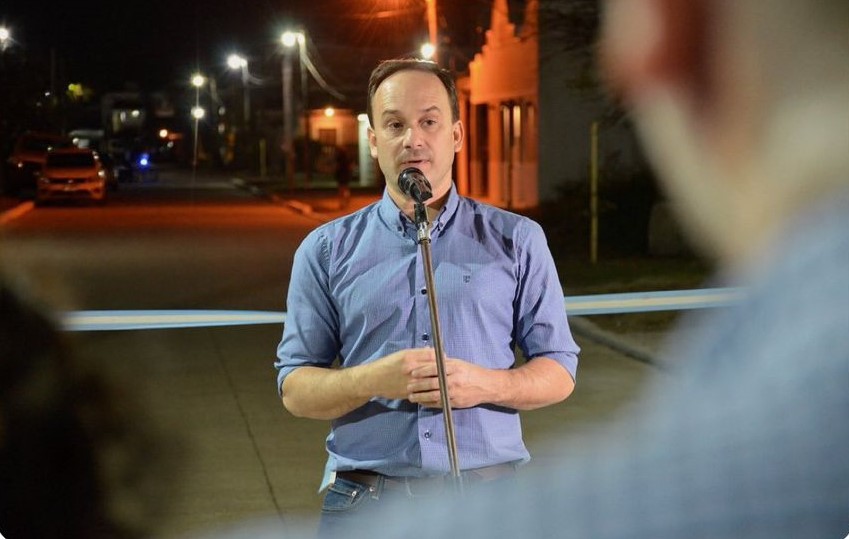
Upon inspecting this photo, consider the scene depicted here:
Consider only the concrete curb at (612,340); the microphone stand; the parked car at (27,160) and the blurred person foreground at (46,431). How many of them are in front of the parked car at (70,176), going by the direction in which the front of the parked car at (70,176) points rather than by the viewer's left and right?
3

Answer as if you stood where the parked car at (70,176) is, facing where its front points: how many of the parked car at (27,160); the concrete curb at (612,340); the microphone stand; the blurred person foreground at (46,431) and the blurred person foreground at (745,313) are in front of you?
4

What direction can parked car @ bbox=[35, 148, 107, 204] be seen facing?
toward the camera

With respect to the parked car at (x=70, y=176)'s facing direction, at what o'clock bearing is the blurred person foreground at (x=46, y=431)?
The blurred person foreground is roughly at 12 o'clock from the parked car.

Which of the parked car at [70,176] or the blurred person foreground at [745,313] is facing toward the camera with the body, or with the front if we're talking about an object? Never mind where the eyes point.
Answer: the parked car

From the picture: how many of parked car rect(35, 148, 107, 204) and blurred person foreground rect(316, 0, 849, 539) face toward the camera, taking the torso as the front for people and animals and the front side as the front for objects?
1

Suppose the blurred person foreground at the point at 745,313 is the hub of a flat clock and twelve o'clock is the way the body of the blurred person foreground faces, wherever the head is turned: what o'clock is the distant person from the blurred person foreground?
The distant person is roughly at 1 o'clock from the blurred person foreground.

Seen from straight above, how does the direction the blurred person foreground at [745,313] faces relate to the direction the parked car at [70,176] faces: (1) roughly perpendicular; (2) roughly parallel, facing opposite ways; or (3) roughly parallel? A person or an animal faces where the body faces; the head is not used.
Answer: roughly parallel, facing opposite ways

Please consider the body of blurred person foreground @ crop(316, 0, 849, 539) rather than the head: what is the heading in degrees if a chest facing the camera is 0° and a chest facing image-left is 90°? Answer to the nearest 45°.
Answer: approximately 135°

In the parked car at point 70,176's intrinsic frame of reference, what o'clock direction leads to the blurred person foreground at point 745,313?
The blurred person foreground is roughly at 12 o'clock from the parked car.

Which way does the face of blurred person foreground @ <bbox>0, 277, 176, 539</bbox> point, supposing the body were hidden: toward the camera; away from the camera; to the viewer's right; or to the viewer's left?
away from the camera

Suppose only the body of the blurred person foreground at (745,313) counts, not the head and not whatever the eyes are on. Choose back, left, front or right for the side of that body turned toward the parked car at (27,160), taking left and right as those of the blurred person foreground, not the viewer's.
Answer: front
